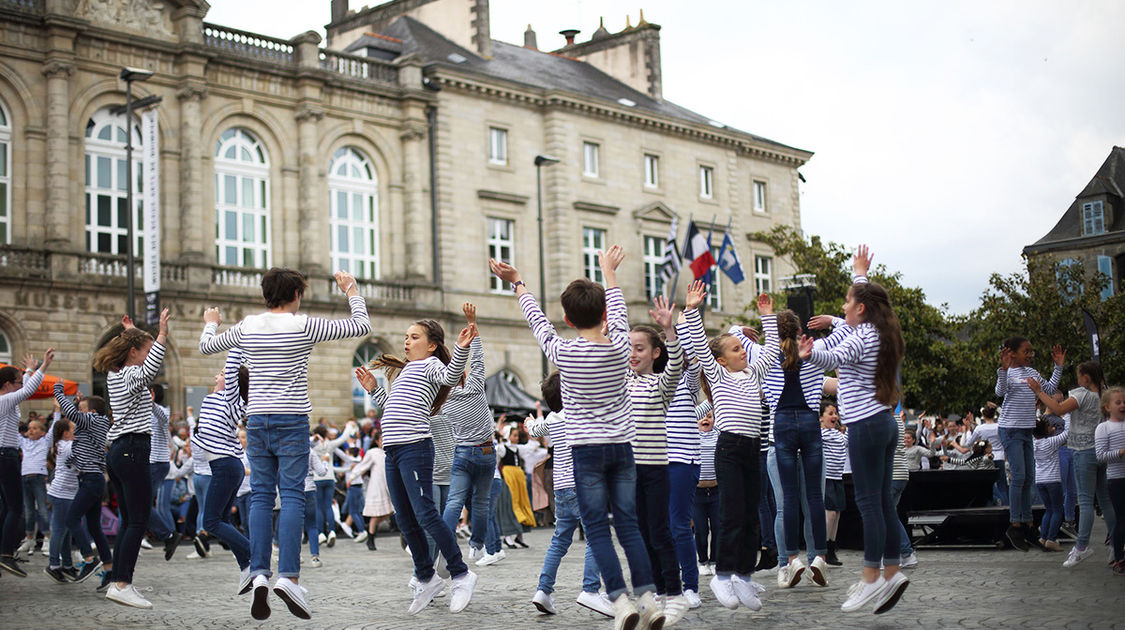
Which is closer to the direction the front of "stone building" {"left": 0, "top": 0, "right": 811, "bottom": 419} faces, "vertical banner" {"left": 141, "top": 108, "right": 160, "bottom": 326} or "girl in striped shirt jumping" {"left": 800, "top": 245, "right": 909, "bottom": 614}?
the girl in striped shirt jumping

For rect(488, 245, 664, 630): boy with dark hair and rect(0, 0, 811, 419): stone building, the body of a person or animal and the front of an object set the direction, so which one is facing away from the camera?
the boy with dark hair

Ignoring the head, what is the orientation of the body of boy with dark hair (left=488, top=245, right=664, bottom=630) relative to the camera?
away from the camera

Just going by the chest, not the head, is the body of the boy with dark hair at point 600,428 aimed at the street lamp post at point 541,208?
yes

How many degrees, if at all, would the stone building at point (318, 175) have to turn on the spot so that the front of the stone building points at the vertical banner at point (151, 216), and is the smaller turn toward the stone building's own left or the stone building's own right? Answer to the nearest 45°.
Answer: approximately 90° to the stone building's own right

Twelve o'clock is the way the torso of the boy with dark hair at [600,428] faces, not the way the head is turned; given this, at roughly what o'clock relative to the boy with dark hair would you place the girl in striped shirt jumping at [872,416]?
The girl in striped shirt jumping is roughly at 2 o'clock from the boy with dark hair.

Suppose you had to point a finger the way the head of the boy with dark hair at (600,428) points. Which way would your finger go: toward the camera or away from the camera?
away from the camera
